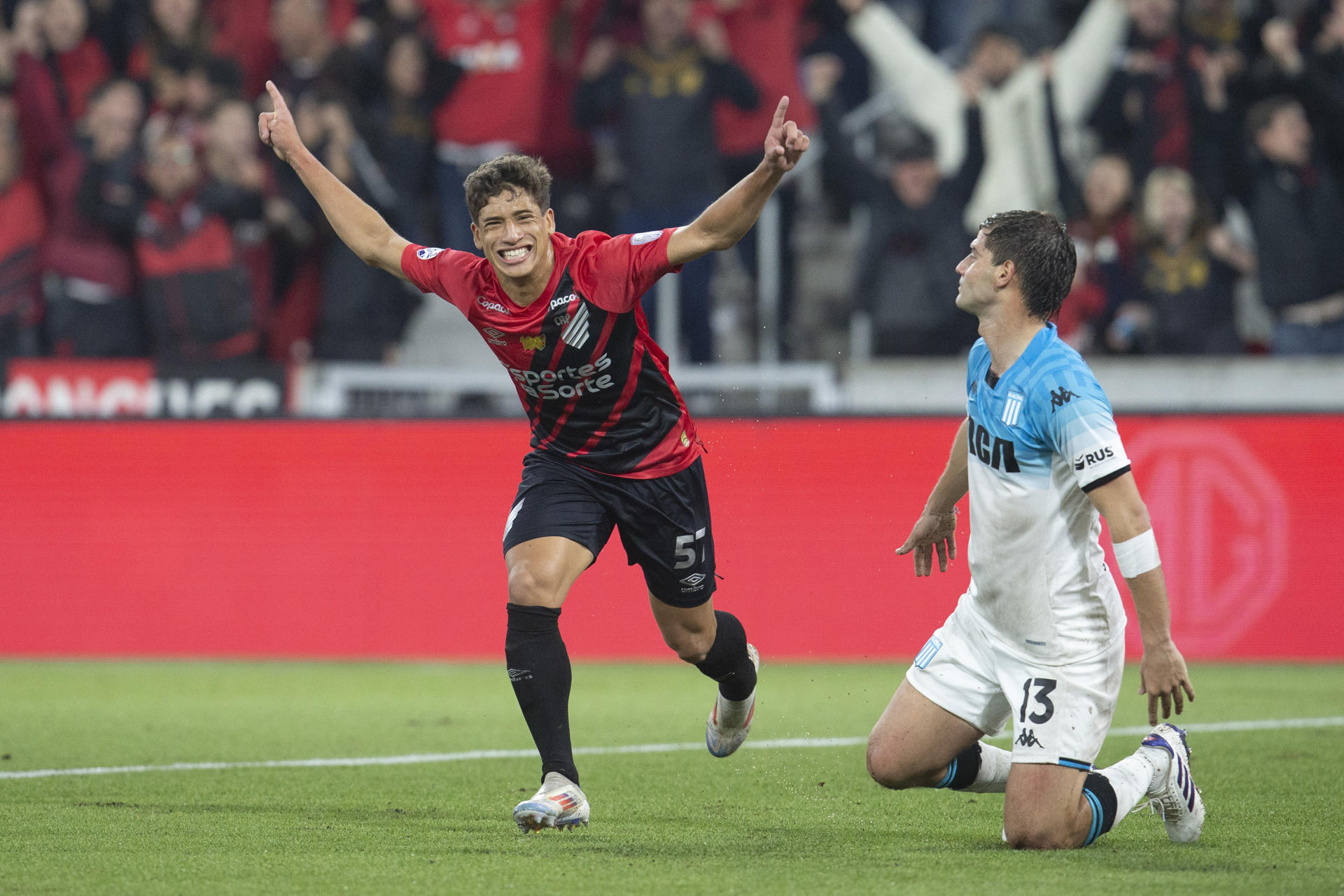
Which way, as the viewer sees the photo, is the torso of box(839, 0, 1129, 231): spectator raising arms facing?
toward the camera

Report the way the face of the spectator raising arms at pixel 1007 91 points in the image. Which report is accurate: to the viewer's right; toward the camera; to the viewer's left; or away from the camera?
toward the camera

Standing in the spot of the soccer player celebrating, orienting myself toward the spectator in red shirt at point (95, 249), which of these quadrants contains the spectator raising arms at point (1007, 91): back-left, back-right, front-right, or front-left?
front-right

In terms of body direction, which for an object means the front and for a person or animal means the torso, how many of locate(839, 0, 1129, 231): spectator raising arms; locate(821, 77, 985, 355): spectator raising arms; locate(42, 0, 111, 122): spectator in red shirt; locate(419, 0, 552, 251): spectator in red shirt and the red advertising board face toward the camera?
5

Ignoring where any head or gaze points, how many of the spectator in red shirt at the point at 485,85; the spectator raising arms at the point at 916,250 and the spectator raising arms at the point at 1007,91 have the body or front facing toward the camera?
3

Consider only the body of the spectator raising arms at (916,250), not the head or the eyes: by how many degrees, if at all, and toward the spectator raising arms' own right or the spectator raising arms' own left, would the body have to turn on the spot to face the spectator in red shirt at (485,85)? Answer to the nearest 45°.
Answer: approximately 90° to the spectator raising arms' own right

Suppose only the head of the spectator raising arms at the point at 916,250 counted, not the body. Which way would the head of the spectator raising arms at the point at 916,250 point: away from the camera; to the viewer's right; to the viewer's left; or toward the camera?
toward the camera

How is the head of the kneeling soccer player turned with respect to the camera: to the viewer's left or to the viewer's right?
to the viewer's left

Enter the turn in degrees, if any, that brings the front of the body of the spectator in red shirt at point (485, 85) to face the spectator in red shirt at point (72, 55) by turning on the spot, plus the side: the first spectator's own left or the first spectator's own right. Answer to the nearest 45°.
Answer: approximately 90° to the first spectator's own right

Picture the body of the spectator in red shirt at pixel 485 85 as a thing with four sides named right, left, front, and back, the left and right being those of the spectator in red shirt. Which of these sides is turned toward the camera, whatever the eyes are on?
front

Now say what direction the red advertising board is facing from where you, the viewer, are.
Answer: facing the viewer

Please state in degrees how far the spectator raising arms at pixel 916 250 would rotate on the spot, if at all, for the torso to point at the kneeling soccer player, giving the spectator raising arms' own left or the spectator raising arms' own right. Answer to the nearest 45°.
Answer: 0° — they already face them

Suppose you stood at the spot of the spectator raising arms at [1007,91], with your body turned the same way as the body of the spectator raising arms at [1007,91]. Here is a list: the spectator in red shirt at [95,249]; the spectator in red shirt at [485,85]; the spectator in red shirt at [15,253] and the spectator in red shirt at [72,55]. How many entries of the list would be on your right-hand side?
4

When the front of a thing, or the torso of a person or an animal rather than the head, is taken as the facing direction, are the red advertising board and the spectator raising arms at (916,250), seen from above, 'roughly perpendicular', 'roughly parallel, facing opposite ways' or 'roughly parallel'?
roughly parallel

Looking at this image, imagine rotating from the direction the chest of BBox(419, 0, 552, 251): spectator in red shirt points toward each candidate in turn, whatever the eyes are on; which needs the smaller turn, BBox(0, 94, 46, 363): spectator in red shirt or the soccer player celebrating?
the soccer player celebrating

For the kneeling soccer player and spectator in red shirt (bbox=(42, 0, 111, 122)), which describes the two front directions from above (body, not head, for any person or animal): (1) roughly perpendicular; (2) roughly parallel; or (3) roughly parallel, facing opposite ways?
roughly perpendicular

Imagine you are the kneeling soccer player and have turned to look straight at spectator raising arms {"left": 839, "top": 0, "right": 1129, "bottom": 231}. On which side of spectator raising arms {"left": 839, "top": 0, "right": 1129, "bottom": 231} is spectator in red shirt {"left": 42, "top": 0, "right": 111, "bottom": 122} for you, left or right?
left

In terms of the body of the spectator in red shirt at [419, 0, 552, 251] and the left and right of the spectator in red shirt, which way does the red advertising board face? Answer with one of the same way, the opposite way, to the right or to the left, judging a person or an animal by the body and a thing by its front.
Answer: the same way
